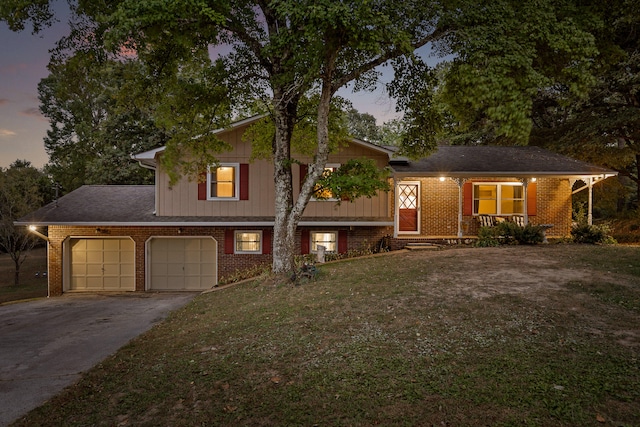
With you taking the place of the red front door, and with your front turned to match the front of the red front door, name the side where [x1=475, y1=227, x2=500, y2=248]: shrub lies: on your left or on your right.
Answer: on your left

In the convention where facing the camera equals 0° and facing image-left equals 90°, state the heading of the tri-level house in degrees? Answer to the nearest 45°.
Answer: approximately 0°

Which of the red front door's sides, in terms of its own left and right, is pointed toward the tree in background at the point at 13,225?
right

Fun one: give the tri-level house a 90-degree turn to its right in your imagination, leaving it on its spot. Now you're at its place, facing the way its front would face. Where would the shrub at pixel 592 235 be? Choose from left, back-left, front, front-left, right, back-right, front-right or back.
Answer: back

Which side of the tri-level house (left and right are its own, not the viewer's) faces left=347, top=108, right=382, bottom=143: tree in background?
back

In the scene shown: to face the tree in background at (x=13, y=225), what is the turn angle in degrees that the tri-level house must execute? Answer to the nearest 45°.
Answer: approximately 90° to its right

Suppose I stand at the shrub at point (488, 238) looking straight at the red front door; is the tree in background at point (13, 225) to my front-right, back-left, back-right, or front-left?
front-left

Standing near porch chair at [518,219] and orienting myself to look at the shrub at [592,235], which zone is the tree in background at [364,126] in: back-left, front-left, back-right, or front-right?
back-left

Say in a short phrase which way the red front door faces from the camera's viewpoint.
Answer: facing the viewer

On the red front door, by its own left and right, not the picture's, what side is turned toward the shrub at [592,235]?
left

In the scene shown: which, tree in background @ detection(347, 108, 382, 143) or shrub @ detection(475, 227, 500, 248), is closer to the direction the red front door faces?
the shrub

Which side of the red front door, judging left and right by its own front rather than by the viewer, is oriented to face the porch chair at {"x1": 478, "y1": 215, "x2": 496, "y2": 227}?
left

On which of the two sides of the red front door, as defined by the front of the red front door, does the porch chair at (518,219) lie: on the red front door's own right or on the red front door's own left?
on the red front door's own left

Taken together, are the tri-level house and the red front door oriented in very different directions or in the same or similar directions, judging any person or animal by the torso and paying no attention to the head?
same or similar directions
